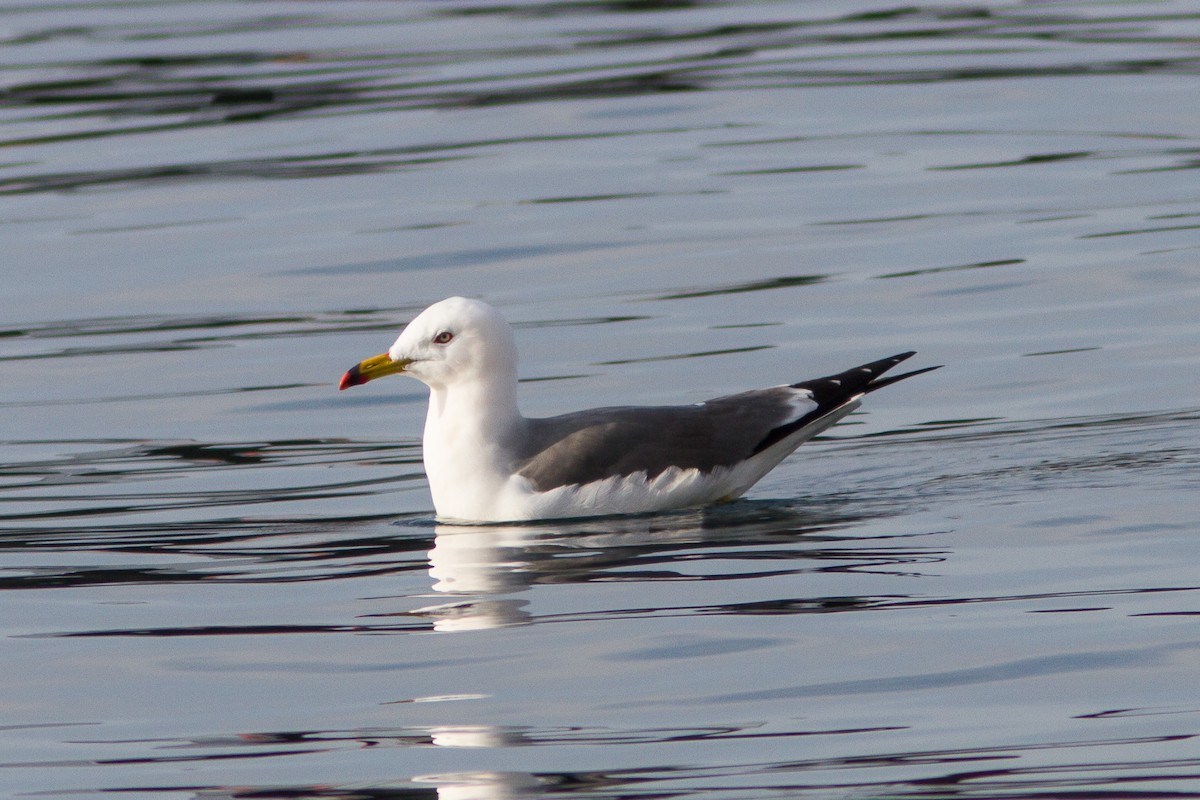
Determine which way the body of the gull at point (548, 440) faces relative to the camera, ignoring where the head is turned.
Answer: to the viewer's left
